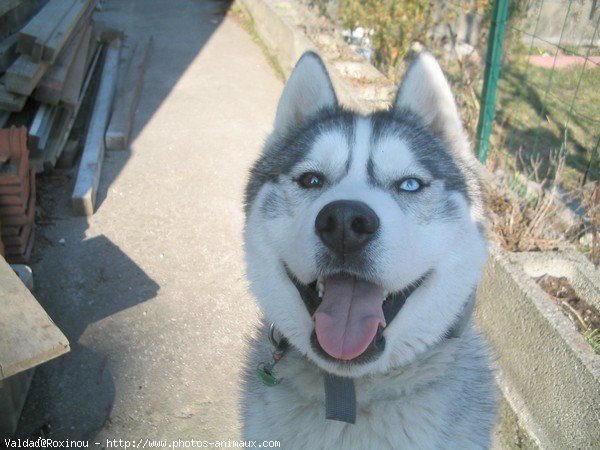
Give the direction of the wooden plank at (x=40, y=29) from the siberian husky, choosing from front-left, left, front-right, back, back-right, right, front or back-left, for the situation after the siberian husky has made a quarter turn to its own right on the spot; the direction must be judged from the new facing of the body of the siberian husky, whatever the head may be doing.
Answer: front-right

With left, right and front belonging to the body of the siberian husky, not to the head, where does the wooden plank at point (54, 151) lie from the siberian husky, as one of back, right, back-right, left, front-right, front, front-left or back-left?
back-right

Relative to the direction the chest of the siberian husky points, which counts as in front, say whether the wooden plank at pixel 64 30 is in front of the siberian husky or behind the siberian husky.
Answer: behind

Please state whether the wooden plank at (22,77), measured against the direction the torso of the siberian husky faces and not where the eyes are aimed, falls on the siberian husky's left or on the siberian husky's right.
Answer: on the siberian husky's right

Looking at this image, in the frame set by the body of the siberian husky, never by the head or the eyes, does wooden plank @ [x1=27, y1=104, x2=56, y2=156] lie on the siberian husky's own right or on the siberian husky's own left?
on the siberian husky's own right

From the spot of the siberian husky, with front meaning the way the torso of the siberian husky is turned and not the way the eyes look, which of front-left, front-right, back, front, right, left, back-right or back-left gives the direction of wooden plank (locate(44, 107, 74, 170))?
back-right

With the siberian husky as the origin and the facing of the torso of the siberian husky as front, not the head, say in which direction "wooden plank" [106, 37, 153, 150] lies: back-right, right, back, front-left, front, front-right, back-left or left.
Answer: back-right

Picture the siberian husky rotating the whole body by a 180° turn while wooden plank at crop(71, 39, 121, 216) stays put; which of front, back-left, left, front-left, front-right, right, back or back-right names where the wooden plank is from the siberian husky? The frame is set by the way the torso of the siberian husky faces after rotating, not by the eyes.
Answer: front-left

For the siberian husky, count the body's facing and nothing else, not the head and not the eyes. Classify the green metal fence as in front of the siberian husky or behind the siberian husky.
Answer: behind

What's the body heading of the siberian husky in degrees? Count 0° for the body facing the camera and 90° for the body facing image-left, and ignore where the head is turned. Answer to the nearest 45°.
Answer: approximately 0°
